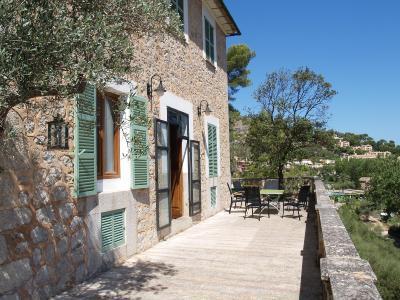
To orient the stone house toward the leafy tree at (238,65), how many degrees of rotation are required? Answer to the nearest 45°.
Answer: approximately 90° to its left

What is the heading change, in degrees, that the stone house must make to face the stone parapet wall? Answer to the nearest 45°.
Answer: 0° — it already faces it

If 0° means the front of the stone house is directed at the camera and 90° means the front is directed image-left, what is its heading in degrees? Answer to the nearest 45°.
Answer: approximately 315°

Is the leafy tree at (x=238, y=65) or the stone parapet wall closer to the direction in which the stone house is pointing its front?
the stone parapet wall
